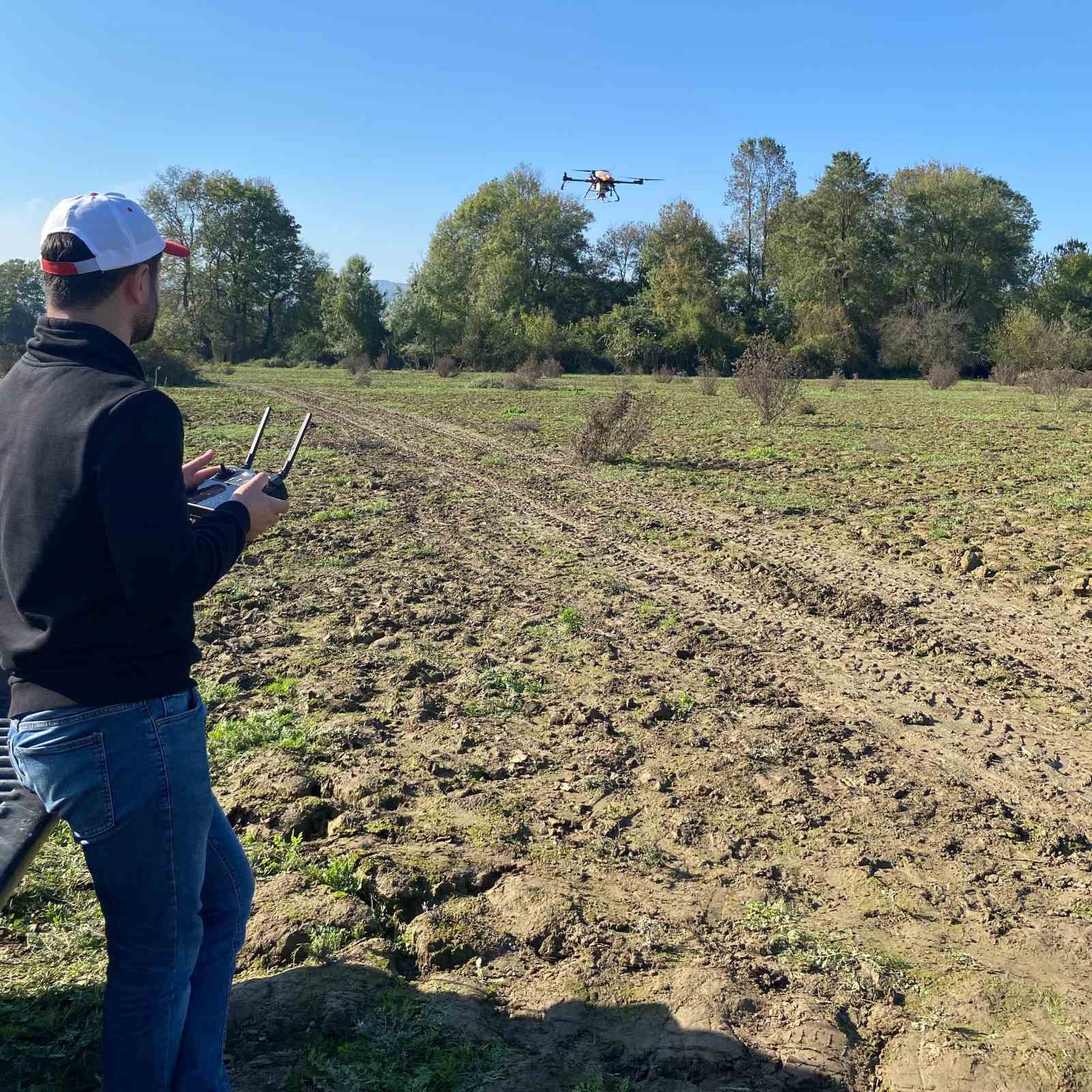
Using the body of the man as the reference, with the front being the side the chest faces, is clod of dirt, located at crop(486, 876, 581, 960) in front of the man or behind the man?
in front

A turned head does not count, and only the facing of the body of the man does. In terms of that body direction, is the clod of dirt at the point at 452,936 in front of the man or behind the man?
in front

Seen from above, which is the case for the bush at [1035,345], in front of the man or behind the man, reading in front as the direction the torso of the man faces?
in front

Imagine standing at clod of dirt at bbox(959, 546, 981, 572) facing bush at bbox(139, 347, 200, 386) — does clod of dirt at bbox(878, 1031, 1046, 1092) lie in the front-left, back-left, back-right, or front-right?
back-left

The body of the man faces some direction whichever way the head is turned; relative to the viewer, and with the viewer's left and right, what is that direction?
facing away from the viewer and to the right of the viewer

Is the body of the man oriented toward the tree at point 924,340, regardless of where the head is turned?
yes

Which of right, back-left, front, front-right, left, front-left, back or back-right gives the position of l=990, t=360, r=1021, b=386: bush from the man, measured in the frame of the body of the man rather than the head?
front

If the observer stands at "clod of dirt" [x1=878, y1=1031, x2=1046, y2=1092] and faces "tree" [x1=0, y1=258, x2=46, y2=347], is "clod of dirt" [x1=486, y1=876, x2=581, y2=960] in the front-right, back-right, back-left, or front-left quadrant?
front-left

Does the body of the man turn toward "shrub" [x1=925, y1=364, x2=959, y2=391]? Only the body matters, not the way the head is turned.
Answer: yes

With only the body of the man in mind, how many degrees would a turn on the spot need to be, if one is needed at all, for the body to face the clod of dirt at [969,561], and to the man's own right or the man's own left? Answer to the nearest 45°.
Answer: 0° — they already face it

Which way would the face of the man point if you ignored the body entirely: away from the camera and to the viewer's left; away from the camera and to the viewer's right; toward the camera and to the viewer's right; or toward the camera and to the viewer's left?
away from the camera and to the viewer's right

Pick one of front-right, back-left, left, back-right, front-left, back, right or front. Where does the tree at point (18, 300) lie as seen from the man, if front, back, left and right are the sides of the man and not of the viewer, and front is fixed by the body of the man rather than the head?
front-left
